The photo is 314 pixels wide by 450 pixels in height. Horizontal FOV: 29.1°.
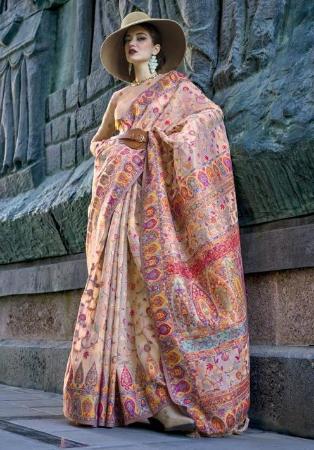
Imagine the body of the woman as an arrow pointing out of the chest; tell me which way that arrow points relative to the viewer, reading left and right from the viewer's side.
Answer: facing the viewer and to the left of the viewer

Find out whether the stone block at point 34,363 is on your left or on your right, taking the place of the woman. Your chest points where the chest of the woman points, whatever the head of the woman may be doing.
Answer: on your right

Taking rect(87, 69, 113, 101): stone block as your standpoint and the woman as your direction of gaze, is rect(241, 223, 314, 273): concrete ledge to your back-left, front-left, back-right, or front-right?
front-left

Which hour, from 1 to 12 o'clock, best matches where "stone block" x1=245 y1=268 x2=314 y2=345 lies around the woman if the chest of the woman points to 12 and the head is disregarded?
The stone block is roughly at 7 o'clock from the woman.

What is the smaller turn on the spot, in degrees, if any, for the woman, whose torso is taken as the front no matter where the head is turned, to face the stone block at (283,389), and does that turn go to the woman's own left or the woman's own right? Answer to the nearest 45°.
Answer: approximately 135° to the woman's own left

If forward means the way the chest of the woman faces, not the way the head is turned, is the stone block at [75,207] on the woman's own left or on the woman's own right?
on the woman's own right

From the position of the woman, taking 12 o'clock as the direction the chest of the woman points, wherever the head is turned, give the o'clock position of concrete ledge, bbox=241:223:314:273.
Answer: The concrete ledge is roughly at 7 o'clock from the woman.

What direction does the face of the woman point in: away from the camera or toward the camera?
toward the camera
